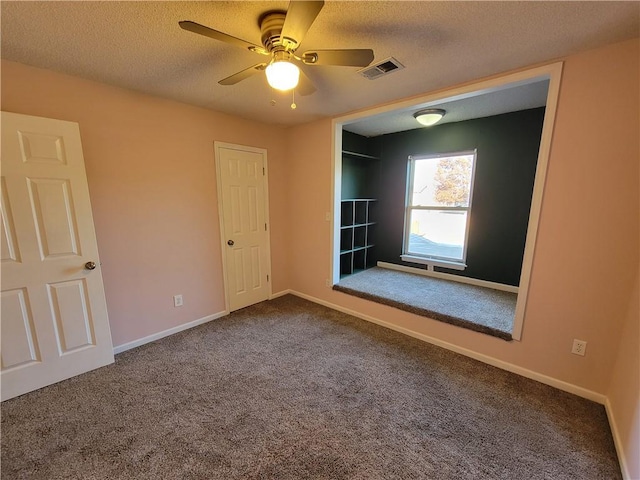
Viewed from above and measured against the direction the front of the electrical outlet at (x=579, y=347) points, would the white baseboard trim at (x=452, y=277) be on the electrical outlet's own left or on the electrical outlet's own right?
on the electrical outlet's own right

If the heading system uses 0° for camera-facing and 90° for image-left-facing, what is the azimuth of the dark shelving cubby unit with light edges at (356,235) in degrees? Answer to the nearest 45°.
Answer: approximately 315°

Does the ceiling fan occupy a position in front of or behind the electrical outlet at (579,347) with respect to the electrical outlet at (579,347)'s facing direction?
in front

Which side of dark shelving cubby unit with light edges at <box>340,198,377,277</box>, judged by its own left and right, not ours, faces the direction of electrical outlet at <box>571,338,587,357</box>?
front

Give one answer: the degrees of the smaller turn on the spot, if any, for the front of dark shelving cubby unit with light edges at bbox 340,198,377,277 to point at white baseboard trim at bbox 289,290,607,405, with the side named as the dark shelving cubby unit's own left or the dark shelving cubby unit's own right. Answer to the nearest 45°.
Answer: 0° — it already faces it

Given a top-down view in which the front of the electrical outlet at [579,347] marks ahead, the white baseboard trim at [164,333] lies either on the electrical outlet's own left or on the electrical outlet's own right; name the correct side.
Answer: on the electrical outlet's own right

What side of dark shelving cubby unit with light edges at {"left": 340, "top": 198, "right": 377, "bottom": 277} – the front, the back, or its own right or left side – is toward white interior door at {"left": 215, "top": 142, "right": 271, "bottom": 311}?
right

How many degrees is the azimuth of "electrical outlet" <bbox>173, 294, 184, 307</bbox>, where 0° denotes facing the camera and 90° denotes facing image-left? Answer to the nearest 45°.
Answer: approximately 315°

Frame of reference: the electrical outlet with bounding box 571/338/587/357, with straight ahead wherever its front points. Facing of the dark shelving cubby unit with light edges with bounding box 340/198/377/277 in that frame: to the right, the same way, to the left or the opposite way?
to the left
